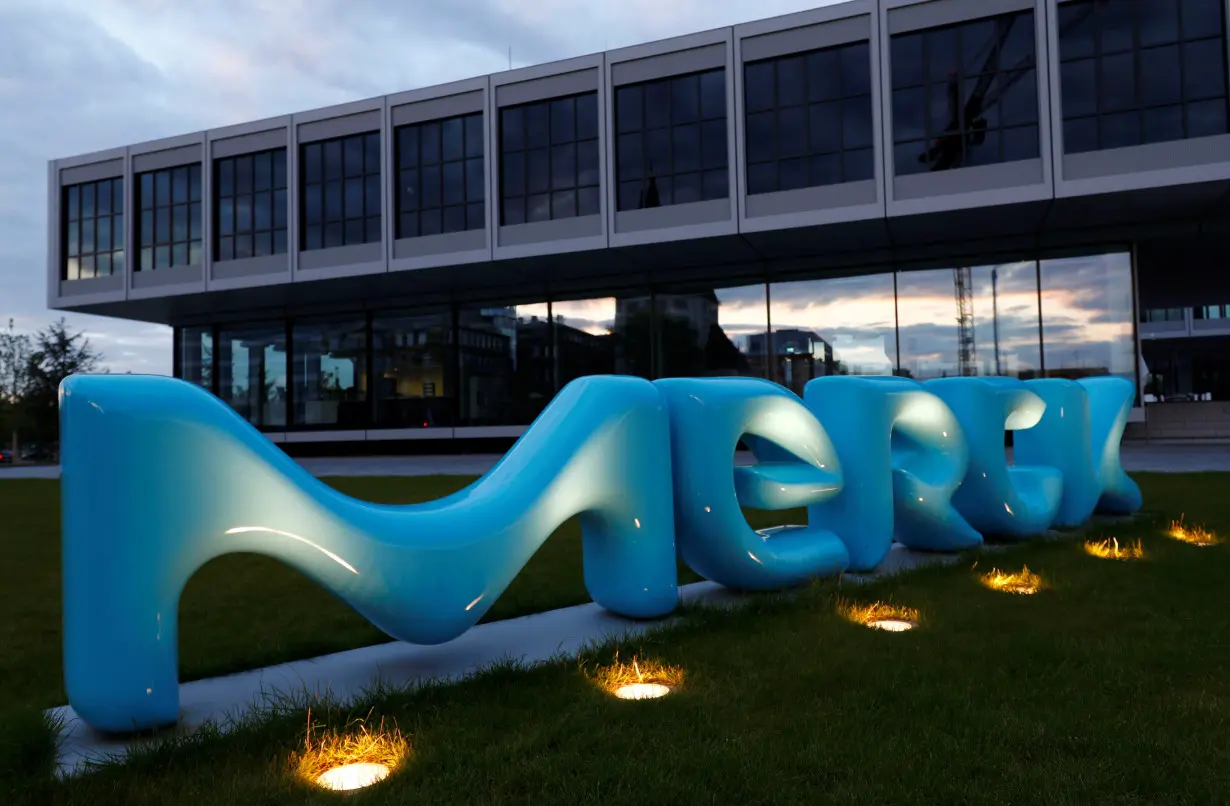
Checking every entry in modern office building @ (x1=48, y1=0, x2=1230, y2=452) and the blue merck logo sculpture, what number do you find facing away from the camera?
0

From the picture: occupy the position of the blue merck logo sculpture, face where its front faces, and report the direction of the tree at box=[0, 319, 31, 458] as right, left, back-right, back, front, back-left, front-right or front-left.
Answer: back

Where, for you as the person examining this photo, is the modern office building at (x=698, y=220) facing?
facing the viewer and to the left of the viewer

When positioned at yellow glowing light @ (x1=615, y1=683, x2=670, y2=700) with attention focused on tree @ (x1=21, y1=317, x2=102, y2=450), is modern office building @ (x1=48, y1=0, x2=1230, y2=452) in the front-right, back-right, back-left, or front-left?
front-right

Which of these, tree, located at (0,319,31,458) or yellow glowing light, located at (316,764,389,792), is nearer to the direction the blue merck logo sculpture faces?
the yellow glowing light

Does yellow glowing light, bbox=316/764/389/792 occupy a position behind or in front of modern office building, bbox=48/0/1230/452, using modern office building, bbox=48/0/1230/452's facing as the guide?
in front

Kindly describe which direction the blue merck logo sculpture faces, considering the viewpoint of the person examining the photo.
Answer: facing the viewer and to the right of the viewer

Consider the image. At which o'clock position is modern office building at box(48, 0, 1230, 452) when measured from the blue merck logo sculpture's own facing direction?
The modern office building is roughly at 8 o'clock from the blue merck logo sculpture.

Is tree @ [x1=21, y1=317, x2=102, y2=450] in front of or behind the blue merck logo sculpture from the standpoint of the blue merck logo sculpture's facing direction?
behind

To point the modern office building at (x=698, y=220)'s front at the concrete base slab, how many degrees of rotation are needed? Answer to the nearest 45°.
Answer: approximately 45° to its left
